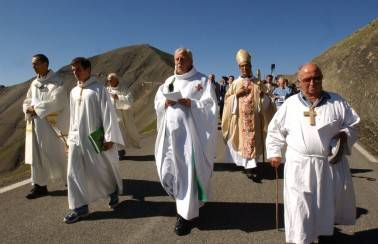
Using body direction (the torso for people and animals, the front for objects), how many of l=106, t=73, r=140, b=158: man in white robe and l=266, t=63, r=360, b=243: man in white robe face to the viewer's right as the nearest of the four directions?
0

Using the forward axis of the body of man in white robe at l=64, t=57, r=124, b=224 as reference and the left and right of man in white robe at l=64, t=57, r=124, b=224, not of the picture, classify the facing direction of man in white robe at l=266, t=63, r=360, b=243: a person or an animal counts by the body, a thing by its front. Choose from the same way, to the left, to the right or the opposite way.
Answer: the same way

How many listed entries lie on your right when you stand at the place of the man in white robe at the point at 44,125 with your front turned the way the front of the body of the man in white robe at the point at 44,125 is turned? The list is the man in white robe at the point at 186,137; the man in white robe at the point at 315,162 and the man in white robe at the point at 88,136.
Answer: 0

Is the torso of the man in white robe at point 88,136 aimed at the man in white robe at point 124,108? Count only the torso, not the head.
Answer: no

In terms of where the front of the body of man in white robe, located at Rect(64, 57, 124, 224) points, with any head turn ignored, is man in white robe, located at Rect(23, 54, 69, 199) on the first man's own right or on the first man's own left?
on the first man's own right

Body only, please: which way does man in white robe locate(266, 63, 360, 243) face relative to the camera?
toward the camera

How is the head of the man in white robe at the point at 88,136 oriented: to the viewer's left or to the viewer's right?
to the viewer's left

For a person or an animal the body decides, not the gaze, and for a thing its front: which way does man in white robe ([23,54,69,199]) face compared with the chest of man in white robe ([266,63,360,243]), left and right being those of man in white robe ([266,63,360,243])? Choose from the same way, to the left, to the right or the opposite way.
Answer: the same way

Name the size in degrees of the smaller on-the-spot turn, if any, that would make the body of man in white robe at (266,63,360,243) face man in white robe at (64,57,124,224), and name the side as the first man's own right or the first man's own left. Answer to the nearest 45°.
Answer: approximately 90° to the first man's own right

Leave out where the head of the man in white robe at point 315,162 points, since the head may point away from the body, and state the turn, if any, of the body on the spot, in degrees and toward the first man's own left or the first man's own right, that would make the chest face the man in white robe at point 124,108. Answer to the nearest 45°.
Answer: approximately 135° to the first man's own right

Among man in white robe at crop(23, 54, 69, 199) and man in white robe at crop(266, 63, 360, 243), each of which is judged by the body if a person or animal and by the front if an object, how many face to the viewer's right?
0

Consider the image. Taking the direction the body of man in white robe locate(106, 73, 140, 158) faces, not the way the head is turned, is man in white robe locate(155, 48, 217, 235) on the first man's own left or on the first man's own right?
on the first man's own left

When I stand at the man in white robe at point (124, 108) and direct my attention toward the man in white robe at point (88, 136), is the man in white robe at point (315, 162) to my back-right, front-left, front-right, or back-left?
front-left

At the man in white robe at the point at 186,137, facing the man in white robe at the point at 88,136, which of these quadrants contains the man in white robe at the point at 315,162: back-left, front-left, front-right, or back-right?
back-left

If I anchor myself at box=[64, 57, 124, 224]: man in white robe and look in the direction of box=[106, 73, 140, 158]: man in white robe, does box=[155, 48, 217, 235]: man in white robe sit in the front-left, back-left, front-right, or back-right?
back-right

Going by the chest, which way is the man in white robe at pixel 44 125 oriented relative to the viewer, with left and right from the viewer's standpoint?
facing the viewer and to the left of the viewer

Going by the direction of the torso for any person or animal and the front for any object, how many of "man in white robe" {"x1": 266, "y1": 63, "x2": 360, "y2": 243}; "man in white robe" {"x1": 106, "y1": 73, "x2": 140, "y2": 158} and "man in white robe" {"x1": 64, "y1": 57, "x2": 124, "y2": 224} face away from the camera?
0
